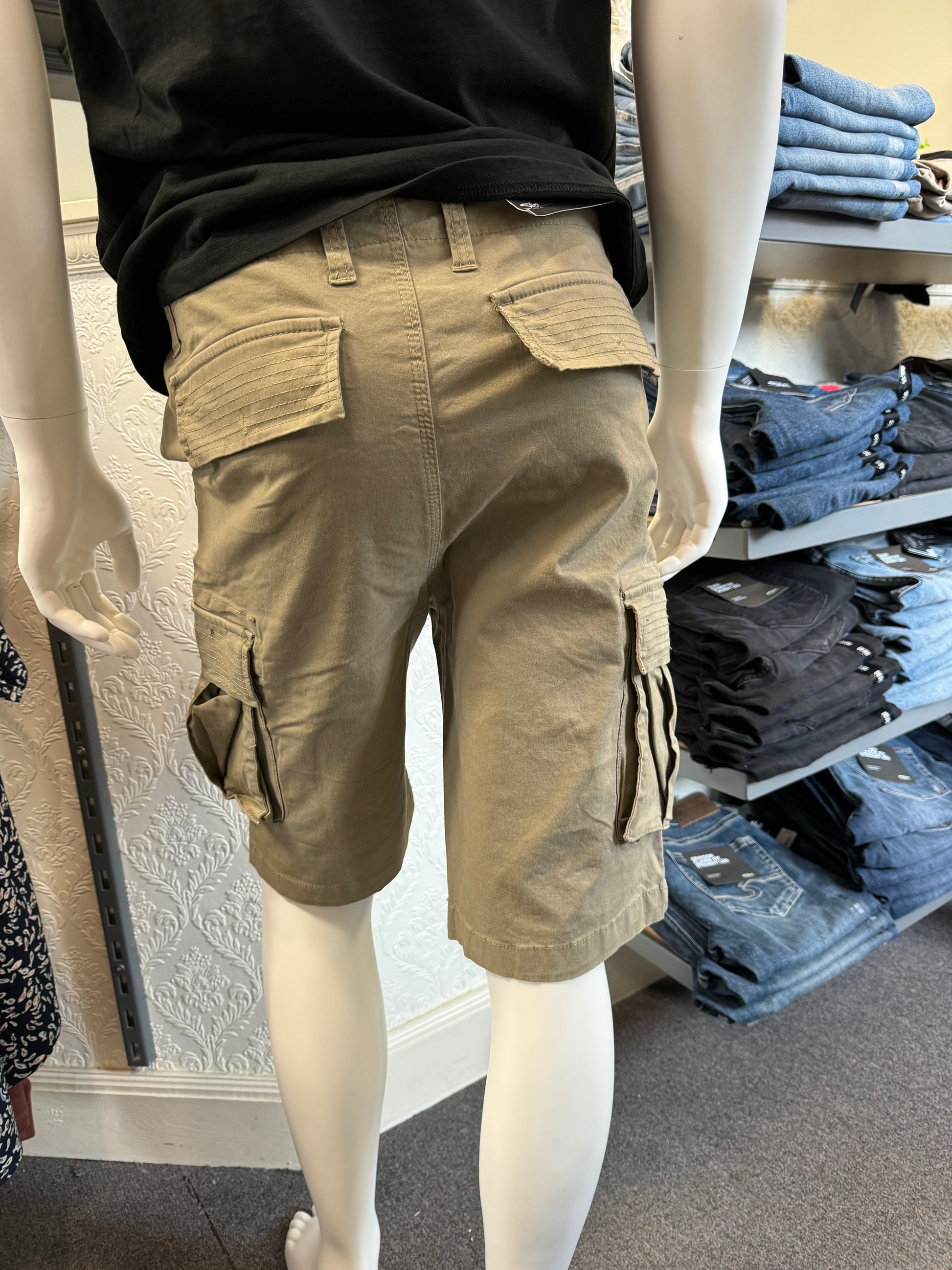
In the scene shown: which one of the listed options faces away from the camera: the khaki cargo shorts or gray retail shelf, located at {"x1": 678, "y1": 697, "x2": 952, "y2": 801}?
the khaki cargo shorts

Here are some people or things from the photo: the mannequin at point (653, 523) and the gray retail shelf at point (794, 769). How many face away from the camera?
1

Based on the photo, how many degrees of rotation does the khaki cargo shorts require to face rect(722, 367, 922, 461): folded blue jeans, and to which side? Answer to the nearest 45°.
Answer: approximately 45° to its right

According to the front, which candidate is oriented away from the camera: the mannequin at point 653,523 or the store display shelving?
the mannequin

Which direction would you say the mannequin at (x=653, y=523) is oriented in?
away from the camera

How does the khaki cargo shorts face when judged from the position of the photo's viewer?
facing away from the viewer
